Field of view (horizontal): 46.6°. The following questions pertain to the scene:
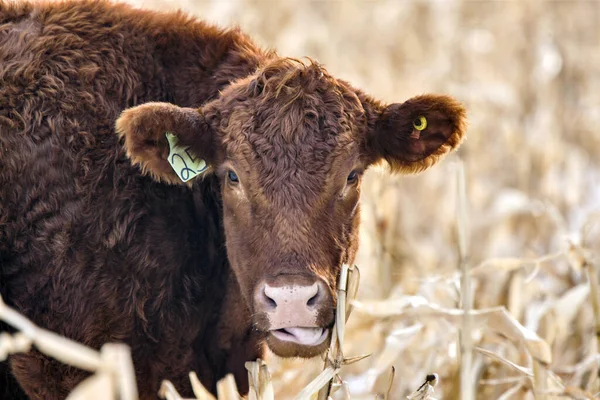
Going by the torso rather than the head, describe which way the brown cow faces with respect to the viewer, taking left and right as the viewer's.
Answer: facing the viewer and to the right of the viewer

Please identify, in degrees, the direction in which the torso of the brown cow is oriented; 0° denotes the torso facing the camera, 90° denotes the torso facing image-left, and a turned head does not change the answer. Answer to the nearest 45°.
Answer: approximately 315°
